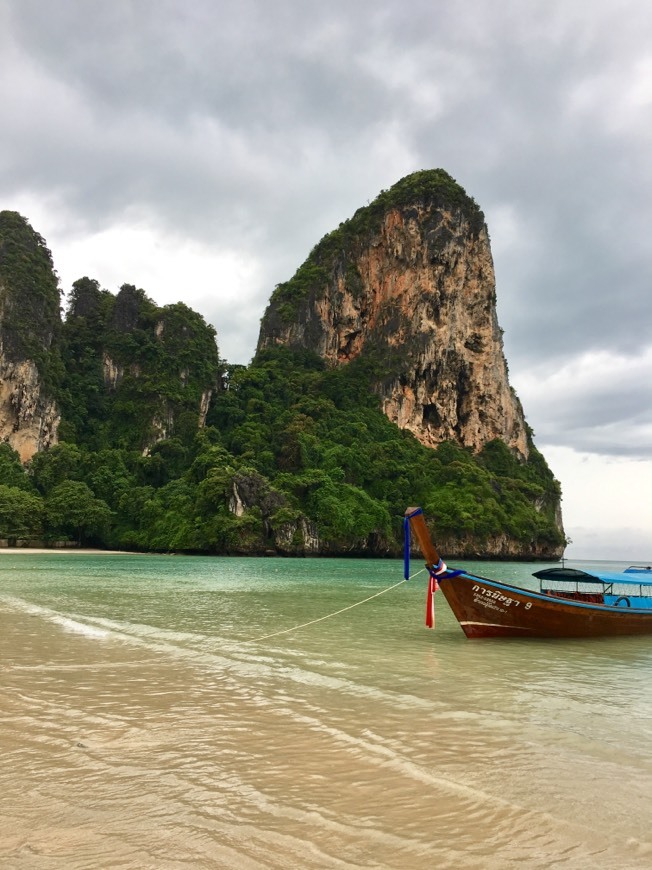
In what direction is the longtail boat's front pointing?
to the viewer's left
